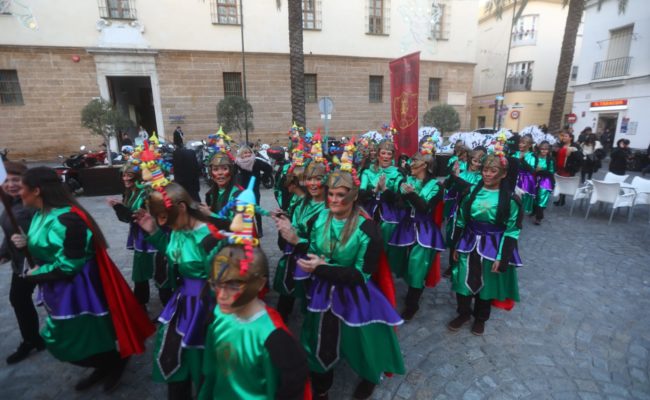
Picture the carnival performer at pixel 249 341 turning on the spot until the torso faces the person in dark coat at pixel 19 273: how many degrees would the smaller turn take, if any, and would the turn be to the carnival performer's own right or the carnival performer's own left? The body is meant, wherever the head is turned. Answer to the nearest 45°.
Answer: approximately 90° to the carnival performer's own right

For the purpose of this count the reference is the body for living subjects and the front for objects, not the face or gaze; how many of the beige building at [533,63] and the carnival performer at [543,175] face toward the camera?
2

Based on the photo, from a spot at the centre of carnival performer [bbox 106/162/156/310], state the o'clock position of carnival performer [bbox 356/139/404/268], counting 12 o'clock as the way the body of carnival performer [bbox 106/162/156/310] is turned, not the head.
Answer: carnival performer [bbox 356/139/404/268] is roughly at 8 o'clock from carnival performer [bbox 106/162/156/310].

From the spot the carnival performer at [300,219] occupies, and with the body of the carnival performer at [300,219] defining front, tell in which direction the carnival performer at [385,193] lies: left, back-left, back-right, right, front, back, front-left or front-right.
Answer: back

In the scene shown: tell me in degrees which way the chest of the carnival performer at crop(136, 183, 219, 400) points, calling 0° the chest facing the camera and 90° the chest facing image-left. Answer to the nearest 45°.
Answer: approximately 45°

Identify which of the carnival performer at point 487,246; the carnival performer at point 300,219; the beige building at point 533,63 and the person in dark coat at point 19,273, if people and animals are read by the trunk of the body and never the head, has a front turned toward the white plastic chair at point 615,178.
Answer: the beige building

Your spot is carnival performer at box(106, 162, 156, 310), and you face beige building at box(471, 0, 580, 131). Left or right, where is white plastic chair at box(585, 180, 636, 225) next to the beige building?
right

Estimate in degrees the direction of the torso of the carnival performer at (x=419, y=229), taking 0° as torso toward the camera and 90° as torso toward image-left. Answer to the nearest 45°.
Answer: approximately 45°

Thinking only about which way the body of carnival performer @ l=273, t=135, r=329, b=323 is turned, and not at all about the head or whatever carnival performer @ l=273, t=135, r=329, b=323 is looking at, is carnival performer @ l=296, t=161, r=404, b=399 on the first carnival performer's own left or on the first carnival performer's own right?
on the first carnival performer's own left
